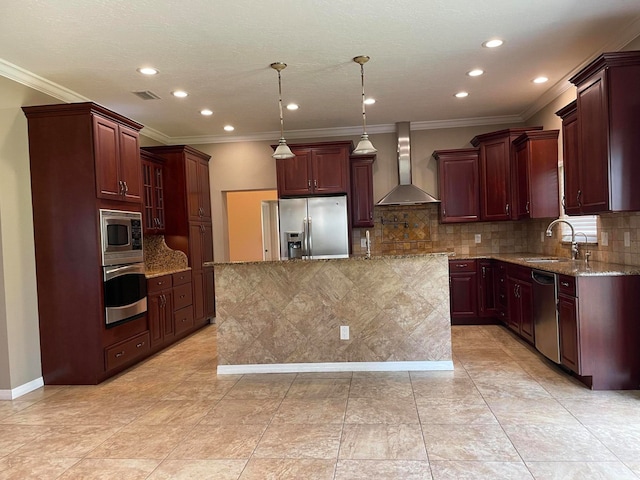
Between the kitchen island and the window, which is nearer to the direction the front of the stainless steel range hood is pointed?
the kitchen island

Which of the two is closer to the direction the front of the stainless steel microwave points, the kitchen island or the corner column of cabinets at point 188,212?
the kitchen island

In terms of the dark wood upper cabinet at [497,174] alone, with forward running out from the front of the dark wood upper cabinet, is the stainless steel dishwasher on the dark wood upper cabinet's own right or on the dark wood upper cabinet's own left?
on the dark wood upper cabinet's own left

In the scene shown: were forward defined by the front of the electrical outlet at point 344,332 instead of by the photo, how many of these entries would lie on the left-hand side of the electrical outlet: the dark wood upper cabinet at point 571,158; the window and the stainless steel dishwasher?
3

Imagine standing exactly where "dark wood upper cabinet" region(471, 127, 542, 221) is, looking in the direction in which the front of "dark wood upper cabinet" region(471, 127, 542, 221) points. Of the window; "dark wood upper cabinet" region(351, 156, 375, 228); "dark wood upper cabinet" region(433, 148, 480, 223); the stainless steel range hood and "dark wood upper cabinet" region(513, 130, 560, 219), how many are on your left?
2

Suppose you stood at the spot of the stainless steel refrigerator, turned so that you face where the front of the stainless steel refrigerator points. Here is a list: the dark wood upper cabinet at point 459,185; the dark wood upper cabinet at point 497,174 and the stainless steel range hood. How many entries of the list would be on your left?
3

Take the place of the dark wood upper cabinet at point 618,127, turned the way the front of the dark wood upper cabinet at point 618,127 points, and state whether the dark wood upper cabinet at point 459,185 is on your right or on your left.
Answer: on your right

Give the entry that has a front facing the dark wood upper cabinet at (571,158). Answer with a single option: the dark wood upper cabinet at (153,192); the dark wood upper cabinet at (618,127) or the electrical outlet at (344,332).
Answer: the dark wood upper cabinet at (153,192)
